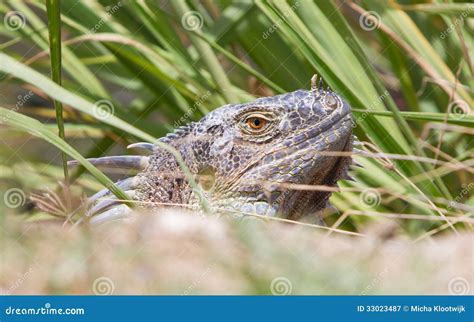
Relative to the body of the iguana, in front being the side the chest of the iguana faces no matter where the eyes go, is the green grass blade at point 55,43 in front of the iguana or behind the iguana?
behind

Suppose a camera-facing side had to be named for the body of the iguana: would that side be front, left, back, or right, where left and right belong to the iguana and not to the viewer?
right
